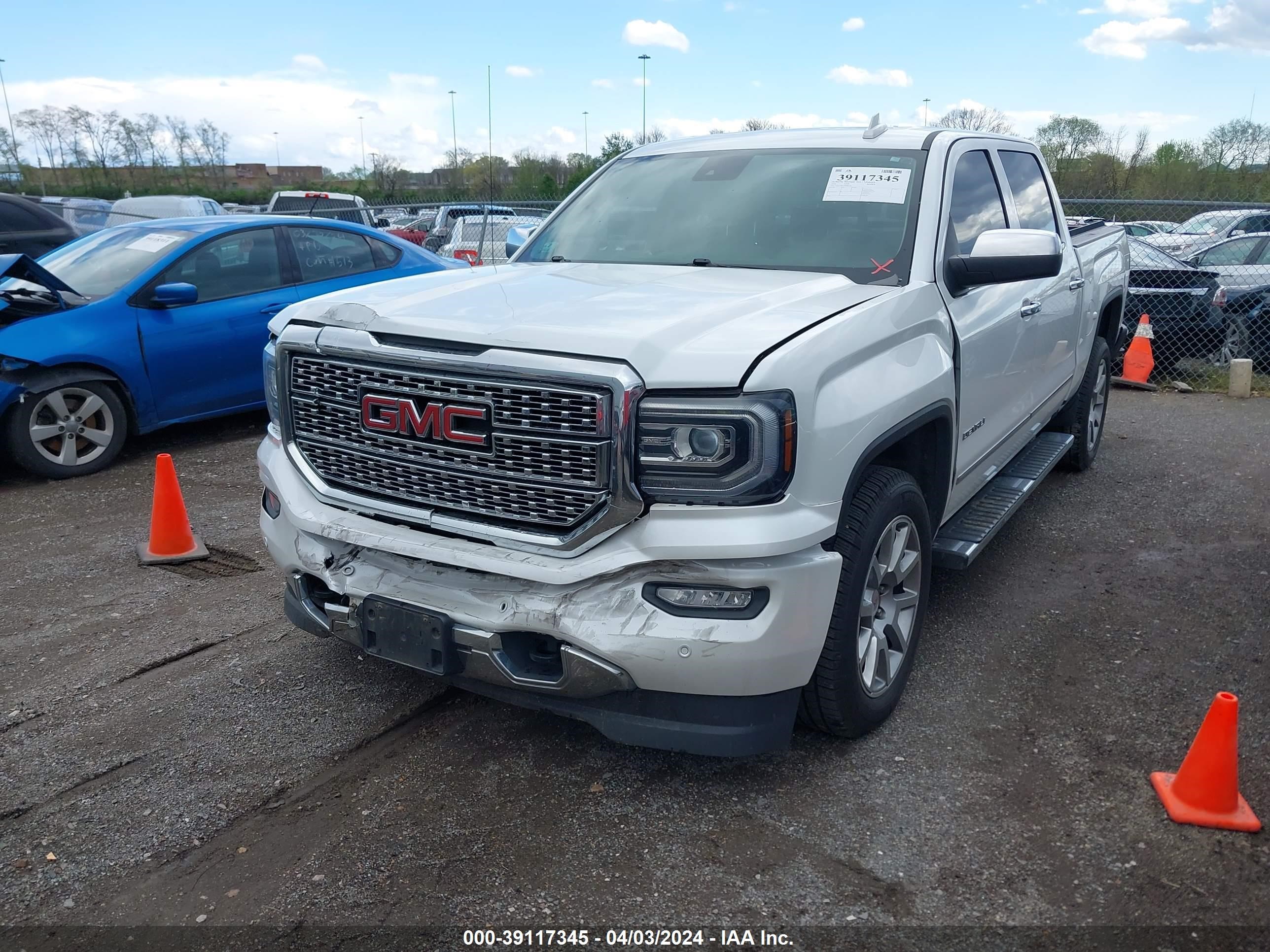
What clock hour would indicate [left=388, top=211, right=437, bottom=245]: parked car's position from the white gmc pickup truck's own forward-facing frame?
The parked car is roughly at 4 o'clock from the white gmc pickup truck.

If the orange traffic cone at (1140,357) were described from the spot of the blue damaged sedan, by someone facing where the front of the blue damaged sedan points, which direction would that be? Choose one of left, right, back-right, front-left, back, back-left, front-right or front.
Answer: back-left

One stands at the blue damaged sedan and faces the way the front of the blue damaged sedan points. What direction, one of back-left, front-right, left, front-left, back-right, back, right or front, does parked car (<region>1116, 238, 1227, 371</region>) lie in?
back-left

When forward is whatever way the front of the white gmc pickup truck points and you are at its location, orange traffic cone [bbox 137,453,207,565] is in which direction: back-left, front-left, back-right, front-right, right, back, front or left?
right

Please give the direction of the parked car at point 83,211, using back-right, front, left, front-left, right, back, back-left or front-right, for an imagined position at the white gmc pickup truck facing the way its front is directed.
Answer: right

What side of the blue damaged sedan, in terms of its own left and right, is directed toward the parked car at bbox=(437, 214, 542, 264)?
back

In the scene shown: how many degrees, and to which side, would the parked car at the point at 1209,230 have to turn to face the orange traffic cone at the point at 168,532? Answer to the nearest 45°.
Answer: approximately 45° to its left

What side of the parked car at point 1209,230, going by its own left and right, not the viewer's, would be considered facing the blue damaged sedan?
front

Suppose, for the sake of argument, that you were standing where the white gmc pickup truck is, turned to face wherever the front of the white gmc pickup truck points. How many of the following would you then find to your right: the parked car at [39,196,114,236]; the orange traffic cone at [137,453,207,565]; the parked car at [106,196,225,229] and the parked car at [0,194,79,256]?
4

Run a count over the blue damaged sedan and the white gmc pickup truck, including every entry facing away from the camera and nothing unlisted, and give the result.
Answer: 0

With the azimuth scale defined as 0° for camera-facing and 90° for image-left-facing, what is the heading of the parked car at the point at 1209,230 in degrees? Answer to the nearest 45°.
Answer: approximately 45°

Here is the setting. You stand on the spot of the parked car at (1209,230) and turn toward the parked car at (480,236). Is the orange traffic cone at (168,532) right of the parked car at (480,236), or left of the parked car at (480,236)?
left
